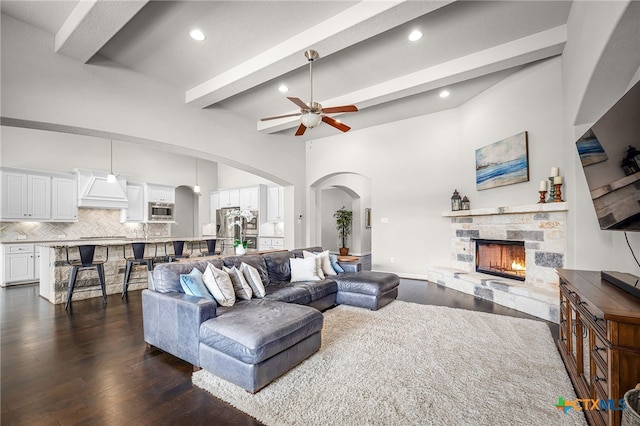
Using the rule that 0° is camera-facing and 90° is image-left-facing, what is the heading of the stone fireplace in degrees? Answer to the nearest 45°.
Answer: approximately 45°

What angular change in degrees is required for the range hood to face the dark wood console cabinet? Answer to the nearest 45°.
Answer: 0° — it already faces it

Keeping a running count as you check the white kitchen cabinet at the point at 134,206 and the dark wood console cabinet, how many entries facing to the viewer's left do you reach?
1

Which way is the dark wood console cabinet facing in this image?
to the viewer's left

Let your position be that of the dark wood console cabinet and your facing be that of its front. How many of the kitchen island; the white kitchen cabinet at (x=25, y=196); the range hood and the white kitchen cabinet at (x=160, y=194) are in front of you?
4

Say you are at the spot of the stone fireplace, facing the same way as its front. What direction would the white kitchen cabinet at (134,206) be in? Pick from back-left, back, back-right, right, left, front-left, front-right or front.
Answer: front-right

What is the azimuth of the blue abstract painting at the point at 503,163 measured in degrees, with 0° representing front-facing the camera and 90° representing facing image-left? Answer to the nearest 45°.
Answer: approximately 45°

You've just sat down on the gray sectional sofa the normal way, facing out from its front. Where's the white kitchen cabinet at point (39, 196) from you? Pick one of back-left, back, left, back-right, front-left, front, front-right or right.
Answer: back

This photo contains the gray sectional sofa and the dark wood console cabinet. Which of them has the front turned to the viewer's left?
the dark wood console cabinet

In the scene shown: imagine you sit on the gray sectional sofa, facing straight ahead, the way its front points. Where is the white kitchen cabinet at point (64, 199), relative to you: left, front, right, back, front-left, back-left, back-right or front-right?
back

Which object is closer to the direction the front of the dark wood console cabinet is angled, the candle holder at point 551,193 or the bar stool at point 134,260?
the bar stool
